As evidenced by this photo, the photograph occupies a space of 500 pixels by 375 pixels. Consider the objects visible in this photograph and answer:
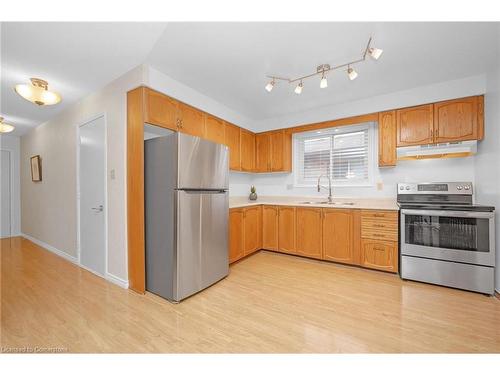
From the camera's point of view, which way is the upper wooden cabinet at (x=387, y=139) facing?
toward the camera

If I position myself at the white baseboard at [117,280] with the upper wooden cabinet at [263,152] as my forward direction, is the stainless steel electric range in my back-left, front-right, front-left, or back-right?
front-right

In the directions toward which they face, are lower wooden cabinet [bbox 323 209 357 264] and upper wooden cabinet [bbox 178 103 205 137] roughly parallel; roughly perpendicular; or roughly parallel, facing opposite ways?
roughly perpendicular

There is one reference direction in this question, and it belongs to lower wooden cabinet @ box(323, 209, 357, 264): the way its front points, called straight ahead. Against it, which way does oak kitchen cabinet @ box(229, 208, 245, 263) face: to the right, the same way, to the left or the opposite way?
to the left

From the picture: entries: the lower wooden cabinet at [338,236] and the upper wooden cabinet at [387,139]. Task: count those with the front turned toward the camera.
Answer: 2

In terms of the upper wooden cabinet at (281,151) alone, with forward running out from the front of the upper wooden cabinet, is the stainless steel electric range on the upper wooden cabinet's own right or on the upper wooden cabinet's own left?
on the upper wooden cabinet's own left

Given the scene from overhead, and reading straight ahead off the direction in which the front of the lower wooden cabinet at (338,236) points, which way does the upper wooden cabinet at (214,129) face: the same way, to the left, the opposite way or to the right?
to the left

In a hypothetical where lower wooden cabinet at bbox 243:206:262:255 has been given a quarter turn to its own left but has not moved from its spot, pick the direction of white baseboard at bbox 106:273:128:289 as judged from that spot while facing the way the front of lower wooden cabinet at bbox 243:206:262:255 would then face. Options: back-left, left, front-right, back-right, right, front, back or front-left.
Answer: back

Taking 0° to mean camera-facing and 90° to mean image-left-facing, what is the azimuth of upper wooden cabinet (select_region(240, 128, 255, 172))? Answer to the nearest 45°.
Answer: approximately 315°

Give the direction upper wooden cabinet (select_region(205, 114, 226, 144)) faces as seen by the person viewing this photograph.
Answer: facing the viewer and to the right of the viewer

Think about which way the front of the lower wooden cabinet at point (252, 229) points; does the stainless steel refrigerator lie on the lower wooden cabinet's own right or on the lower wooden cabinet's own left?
on the lower wooden cabinet's own right

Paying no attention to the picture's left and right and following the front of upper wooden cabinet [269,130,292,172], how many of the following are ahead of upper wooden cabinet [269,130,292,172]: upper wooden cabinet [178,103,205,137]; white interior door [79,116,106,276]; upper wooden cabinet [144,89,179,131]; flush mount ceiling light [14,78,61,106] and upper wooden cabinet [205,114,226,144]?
5
